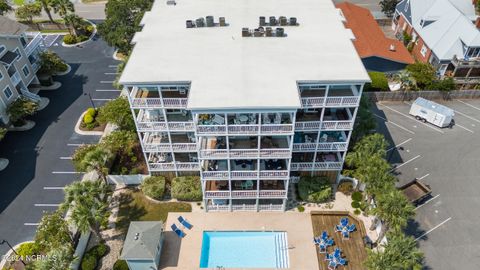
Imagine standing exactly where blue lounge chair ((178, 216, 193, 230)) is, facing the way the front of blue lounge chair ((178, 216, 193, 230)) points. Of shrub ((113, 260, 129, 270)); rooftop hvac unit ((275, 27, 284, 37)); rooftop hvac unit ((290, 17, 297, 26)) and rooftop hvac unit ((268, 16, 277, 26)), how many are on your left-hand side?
3

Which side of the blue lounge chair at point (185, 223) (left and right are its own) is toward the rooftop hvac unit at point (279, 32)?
left

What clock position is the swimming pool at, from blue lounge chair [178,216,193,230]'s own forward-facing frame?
The swimming pool is roughly at 12 o'clock from the blue lounge chair.

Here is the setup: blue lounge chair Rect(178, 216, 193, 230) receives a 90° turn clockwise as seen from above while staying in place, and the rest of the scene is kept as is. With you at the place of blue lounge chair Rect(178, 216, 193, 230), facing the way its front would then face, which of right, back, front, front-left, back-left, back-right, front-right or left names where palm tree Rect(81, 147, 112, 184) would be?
right

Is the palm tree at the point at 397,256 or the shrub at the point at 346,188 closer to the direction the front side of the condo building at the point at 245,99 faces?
the palm tree

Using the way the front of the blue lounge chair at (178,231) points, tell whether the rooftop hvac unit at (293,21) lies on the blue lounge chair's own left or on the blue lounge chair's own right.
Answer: on the blue lounge chair's own left

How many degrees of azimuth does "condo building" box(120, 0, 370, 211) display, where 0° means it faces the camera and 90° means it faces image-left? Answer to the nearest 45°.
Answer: approximately 0°
